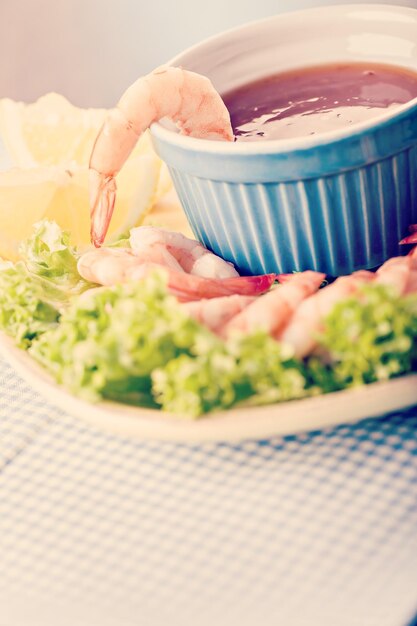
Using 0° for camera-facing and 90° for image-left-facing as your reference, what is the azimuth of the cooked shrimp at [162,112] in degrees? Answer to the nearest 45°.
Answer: approximately 270°

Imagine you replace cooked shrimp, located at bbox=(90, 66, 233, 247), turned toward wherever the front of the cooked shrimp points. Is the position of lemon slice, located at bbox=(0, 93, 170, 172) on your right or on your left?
on your left

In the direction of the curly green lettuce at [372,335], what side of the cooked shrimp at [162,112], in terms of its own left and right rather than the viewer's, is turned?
right

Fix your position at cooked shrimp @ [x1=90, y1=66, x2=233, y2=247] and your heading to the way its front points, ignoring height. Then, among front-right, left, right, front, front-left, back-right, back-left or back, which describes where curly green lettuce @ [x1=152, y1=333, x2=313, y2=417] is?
right
